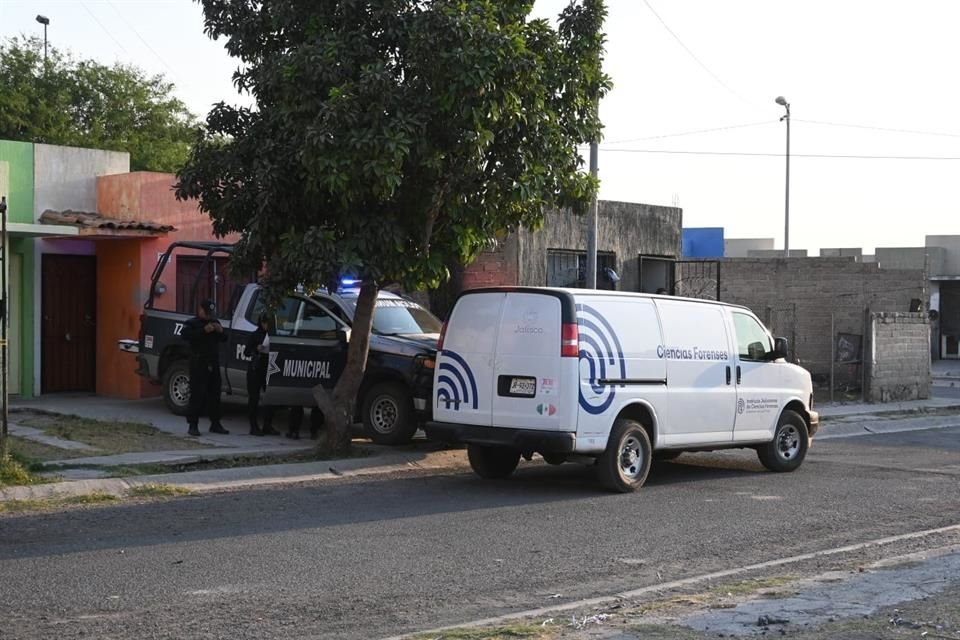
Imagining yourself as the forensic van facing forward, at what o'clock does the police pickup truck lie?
The police pickup truck is roughly at 9 o'clock from the forensic van.

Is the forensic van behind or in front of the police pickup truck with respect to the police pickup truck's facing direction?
in front

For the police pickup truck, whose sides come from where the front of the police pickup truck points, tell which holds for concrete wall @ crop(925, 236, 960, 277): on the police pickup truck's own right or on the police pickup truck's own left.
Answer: on the police pickup truck's own left

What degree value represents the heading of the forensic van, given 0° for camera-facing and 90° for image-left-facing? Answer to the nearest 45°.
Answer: approximately 225°

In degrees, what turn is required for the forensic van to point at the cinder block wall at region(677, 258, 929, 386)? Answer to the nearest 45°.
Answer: approximately 45° to its left

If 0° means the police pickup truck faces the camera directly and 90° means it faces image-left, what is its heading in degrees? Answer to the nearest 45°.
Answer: approximately 315°

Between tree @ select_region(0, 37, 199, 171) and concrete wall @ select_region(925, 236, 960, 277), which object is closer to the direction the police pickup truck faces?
the concrete wall

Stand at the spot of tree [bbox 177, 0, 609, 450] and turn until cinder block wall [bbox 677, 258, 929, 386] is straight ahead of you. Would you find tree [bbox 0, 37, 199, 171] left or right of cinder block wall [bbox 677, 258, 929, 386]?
left

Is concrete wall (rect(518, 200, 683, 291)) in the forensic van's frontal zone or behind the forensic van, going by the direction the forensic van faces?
frontal zone

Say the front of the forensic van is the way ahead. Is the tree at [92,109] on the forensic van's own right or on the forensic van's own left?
on the forensic van's own left

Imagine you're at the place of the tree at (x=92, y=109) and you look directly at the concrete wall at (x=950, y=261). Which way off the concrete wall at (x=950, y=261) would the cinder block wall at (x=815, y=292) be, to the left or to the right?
right

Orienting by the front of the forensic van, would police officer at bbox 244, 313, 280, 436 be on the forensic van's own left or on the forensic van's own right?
on the forensic van's own left

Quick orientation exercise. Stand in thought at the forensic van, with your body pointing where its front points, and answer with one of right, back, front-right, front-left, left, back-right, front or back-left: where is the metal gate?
front-left
